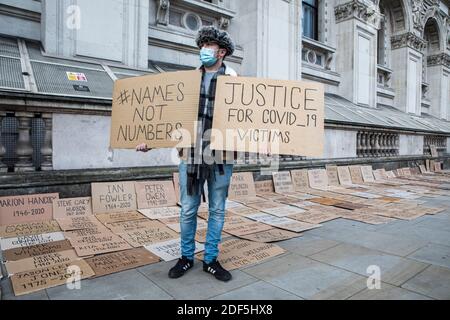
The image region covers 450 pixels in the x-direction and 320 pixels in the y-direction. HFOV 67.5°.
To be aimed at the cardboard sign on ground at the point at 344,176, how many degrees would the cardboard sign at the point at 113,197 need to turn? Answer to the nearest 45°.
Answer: approximately 90° to its left

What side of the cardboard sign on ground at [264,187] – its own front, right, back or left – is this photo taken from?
front

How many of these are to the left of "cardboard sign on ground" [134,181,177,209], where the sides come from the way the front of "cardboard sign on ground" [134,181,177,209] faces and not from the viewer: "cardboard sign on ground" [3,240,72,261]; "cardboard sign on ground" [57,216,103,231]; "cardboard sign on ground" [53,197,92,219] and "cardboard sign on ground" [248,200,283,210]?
1

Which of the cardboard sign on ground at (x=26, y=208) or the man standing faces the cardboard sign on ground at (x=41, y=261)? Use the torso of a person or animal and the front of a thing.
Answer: the cardboard sign on ground at (x=26, y=208)

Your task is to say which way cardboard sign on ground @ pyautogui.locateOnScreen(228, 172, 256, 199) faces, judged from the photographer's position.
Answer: facing the viewer

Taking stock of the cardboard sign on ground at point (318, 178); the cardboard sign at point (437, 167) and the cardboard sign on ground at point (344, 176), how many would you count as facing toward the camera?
3

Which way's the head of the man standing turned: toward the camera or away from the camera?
toward the camera

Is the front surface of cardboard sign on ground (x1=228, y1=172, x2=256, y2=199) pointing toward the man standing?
yes

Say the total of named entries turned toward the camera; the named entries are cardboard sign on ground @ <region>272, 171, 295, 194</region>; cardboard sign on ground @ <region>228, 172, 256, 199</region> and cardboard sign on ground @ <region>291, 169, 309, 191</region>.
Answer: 3

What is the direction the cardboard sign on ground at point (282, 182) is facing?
toward the camera

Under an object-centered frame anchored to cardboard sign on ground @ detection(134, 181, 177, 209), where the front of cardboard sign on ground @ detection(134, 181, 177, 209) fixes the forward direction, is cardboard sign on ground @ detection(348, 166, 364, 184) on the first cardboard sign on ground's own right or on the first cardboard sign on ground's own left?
on the first cardboard sign on ground's own left

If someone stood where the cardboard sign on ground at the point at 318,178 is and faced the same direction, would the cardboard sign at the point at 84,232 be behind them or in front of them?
in front

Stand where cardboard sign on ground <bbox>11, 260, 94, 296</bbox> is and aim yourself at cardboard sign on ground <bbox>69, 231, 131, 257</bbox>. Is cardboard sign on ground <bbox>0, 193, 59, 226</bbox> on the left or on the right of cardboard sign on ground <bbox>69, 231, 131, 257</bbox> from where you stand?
left

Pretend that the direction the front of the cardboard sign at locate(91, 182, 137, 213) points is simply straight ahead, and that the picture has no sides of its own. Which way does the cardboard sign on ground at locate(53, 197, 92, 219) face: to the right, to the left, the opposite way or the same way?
the same way

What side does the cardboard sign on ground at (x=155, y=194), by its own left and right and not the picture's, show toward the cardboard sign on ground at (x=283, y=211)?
left

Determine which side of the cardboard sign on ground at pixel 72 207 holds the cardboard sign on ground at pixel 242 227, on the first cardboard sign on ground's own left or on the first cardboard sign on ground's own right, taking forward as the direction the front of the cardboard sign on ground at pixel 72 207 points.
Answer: on the first cardboard sign on ground's own left

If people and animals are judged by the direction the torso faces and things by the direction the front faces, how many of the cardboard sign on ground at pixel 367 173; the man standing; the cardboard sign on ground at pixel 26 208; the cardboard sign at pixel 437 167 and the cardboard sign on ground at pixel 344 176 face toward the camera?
5
